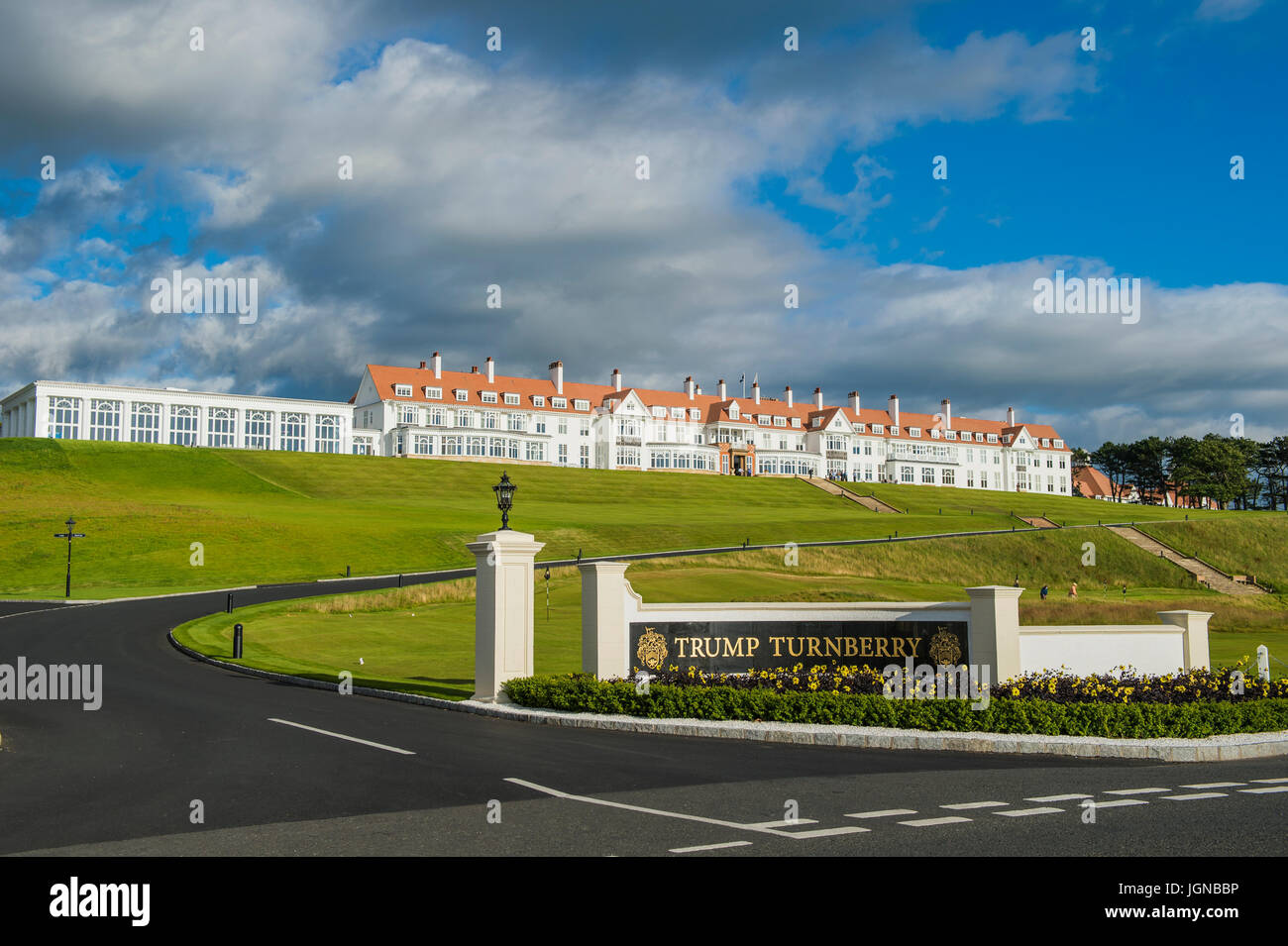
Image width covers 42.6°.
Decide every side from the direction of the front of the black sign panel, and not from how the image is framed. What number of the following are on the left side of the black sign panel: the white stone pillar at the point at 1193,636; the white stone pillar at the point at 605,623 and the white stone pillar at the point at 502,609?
1

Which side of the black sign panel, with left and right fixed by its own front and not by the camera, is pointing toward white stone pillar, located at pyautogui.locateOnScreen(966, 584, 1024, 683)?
left

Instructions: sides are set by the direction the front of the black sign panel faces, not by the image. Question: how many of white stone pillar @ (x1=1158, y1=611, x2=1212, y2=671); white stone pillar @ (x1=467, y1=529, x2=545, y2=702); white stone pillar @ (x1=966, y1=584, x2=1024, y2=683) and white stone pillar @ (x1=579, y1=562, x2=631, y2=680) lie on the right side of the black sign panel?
2

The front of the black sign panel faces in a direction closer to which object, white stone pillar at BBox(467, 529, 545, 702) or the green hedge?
the green hedge

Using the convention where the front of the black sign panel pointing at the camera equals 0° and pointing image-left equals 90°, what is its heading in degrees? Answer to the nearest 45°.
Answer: approximately 0°

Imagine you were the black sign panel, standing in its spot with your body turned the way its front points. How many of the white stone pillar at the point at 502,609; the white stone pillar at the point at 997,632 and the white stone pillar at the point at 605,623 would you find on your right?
2

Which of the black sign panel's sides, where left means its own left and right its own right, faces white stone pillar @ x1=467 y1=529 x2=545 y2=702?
right

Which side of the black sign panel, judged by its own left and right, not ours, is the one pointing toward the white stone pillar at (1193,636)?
left

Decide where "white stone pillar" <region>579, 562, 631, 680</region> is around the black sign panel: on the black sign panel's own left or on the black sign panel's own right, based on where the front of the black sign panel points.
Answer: on the black sign panel's own right

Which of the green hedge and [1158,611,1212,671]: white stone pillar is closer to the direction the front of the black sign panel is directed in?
the green hedge
